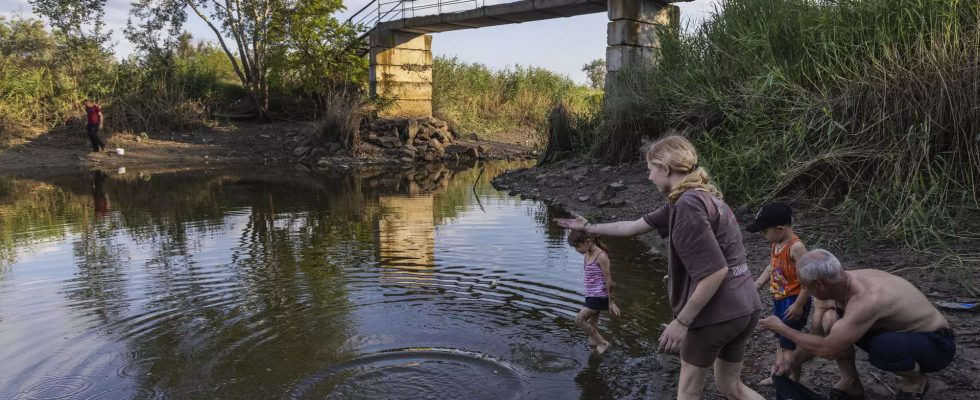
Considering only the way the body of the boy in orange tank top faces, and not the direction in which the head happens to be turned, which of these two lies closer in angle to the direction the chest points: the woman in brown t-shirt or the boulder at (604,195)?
the woman in brown t-shirt

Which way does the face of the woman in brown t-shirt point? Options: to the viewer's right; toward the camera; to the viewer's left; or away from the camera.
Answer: to the viewer's left

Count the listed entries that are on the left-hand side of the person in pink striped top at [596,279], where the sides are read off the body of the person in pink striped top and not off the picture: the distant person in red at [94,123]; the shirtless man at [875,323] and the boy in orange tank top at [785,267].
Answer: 2

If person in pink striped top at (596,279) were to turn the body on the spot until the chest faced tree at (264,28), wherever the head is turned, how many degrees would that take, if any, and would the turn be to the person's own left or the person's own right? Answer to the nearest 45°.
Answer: approximately 90° to the person's own right

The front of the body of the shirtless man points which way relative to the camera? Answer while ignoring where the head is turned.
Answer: to the viewer's left

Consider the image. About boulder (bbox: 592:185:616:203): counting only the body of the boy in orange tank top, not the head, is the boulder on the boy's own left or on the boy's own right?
on the boy's own right

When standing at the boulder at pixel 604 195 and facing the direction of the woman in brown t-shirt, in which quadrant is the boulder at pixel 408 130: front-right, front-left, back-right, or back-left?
back-right

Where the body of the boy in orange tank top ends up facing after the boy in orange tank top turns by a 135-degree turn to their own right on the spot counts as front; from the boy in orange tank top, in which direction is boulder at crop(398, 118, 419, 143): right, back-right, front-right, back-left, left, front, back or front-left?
front-left

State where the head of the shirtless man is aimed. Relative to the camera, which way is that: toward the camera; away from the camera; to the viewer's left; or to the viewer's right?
to the viewer's left

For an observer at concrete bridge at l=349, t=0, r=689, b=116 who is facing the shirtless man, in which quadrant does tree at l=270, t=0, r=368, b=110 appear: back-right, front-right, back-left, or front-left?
back-right

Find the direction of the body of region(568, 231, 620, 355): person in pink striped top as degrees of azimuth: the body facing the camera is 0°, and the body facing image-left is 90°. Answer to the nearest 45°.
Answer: approximately 45°

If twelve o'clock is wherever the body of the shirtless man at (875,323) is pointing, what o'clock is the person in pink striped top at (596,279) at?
The person in pink striped top is roughly at 1 o'clock from the shirtless man.

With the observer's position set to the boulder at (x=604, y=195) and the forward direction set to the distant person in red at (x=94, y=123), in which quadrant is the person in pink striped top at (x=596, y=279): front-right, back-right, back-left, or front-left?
back-left
